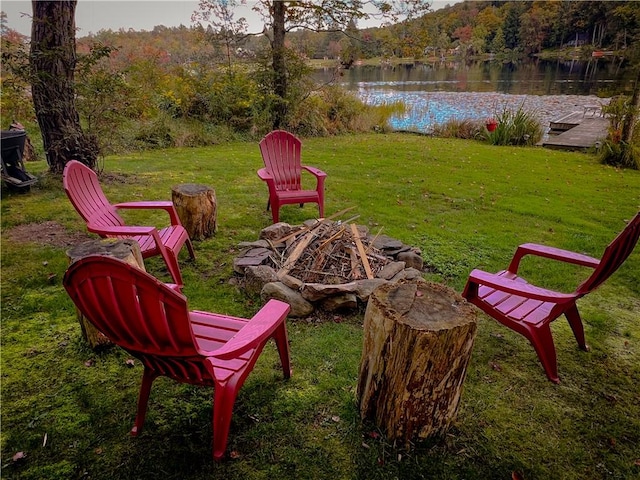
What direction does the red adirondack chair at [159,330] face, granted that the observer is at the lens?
facing away from the viewer and to the right of the viewer

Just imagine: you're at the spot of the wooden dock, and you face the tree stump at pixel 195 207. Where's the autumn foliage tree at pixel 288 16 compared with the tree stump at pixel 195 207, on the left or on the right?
right

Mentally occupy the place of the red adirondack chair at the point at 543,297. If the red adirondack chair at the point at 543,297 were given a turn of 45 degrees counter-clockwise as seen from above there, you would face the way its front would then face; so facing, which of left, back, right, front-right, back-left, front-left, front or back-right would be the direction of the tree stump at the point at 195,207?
front

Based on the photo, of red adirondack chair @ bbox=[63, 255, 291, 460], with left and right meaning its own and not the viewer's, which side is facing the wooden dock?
front

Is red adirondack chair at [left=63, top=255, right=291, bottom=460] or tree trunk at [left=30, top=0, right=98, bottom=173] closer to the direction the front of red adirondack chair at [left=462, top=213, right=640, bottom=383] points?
the tree trunk

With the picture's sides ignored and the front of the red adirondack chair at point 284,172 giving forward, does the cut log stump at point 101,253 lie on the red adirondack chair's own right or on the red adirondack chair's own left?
on the red adirondack chair's own right

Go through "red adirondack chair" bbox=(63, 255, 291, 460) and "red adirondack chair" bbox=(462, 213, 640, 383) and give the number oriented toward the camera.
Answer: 0

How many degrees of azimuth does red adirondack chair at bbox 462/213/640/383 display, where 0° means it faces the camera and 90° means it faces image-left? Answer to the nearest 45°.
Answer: approximately 135°

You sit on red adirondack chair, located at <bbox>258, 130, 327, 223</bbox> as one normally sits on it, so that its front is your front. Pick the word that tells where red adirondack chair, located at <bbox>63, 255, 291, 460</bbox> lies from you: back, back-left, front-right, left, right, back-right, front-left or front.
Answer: front-right

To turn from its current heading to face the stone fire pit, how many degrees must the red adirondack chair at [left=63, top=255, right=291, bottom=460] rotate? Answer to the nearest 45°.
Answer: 0° — it already faces it

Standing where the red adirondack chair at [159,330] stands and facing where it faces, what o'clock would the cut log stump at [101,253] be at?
The cut log stump is roughly at 10 o'clock from the red adirondack chair.

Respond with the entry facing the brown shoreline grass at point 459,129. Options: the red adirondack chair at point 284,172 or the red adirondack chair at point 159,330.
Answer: the red adirondack chair at point 159,330

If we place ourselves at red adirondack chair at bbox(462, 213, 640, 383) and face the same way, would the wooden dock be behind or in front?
in front

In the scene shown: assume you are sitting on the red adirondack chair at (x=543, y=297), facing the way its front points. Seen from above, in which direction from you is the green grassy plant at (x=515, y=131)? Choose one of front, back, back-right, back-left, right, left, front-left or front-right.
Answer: front-right

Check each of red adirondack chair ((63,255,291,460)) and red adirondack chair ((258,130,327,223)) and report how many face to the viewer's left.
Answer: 0

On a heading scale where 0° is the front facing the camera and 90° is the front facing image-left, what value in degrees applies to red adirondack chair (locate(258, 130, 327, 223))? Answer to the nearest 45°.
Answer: approximately 315°

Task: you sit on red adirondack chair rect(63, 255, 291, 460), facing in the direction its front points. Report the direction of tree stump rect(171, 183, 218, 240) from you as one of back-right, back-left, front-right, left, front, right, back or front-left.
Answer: front-left

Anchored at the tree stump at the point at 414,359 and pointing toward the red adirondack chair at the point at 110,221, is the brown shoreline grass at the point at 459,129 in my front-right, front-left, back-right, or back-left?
front-right

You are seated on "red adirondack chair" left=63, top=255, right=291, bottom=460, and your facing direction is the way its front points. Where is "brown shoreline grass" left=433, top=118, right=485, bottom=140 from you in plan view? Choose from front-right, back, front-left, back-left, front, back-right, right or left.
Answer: front
